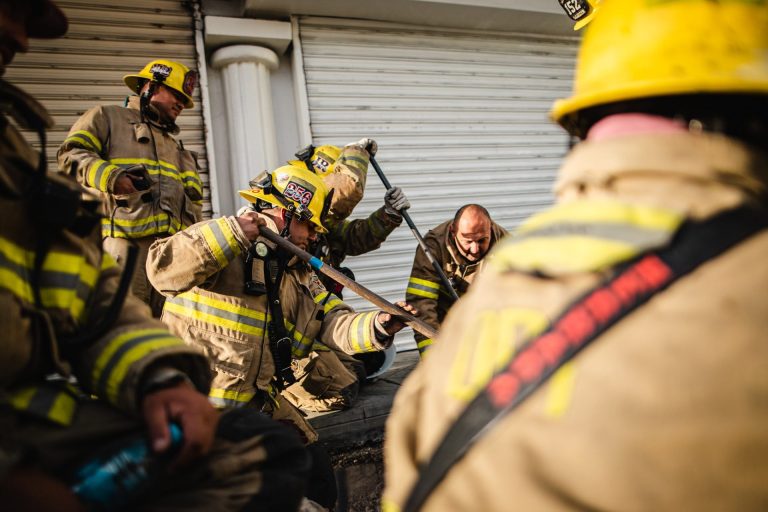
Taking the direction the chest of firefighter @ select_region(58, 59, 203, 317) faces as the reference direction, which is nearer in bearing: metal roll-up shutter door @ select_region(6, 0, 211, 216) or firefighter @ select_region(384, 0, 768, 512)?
the firefighter

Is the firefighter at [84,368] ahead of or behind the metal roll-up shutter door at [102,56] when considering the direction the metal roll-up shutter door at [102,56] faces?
ahead

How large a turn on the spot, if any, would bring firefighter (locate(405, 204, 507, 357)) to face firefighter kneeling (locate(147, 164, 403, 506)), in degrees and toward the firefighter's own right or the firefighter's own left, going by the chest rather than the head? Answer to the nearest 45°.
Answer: approximately 45° to the firefighter's own right

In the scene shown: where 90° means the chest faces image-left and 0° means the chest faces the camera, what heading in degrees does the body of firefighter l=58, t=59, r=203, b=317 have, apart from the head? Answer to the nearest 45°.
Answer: approximately 315°

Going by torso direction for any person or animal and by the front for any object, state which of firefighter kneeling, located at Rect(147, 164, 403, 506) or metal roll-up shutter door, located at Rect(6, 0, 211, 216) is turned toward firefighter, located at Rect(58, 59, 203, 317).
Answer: the metal roll-up shutter door

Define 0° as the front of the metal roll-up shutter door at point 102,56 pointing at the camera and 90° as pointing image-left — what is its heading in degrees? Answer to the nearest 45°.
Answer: approximately 0°

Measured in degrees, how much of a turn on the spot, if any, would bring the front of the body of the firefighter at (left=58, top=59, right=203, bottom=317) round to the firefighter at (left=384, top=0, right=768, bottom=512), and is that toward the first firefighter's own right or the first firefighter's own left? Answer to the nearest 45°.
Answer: approximately 45° to the first firefighter's own right

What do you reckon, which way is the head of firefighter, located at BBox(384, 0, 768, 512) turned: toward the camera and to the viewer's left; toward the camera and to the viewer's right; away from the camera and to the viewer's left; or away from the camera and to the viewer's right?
away from the camera and to the viewer's left

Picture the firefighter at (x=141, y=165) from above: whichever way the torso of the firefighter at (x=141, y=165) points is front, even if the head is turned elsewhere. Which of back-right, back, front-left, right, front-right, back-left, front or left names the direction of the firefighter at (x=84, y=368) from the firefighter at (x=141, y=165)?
front-right

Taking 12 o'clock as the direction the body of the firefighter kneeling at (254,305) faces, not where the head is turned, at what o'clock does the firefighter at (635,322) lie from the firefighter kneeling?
The firefighter is roughly at 1 o'clock from the firefighter kneeling.

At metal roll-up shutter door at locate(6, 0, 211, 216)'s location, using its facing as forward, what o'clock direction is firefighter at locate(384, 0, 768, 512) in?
The firefighter is roughly at 12 o'clock from the metal roll-up shutter door.

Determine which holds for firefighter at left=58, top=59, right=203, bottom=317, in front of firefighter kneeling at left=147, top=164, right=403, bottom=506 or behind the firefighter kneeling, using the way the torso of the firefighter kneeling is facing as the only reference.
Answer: behind
